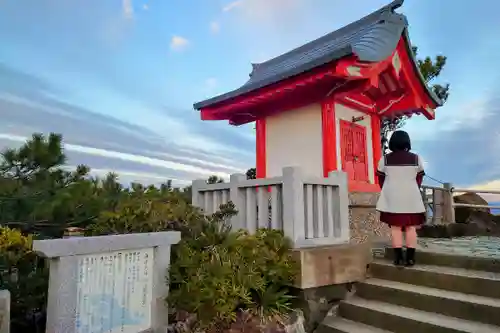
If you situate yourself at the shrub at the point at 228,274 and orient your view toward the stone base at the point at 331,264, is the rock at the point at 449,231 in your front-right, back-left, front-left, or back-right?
front-left

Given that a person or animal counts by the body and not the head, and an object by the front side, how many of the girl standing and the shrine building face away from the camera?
1

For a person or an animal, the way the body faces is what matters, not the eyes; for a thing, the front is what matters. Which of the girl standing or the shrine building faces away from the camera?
the girl standing

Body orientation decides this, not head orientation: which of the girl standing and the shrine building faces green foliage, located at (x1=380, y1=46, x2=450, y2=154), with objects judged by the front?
the girl standing

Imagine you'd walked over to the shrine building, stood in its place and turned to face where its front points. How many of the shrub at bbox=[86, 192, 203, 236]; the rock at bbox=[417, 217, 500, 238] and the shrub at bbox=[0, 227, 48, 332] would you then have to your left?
1

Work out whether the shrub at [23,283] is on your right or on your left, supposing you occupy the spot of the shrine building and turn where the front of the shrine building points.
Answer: on your right

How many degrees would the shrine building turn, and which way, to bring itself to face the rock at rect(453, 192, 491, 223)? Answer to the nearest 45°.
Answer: approximately 90° to its left

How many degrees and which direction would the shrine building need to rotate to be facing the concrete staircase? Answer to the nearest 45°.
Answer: approximately 45° to its right

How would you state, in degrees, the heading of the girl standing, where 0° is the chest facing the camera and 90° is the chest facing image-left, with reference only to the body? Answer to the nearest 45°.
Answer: approximately 180°

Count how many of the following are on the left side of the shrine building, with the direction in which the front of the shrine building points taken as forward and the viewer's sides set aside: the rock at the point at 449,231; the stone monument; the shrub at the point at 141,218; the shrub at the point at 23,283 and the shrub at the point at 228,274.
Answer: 1

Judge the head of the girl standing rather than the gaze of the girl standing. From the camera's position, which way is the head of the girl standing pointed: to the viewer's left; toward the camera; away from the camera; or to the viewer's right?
away from the camera

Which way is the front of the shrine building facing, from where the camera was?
facing the viewer and to the right of the viewer

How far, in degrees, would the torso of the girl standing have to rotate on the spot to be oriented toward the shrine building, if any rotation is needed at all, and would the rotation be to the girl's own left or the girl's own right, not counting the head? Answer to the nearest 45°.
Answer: approximately 45° to the girl's own left

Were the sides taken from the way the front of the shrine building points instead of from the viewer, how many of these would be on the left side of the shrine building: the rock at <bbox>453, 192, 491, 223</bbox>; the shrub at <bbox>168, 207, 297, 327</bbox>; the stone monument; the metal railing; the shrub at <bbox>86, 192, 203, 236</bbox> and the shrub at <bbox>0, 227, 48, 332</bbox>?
2

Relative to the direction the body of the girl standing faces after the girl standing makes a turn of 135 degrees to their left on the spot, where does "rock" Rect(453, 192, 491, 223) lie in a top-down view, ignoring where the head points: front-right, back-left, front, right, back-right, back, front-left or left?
back-right

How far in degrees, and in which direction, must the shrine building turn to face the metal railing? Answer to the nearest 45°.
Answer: approximately 90° to its left
